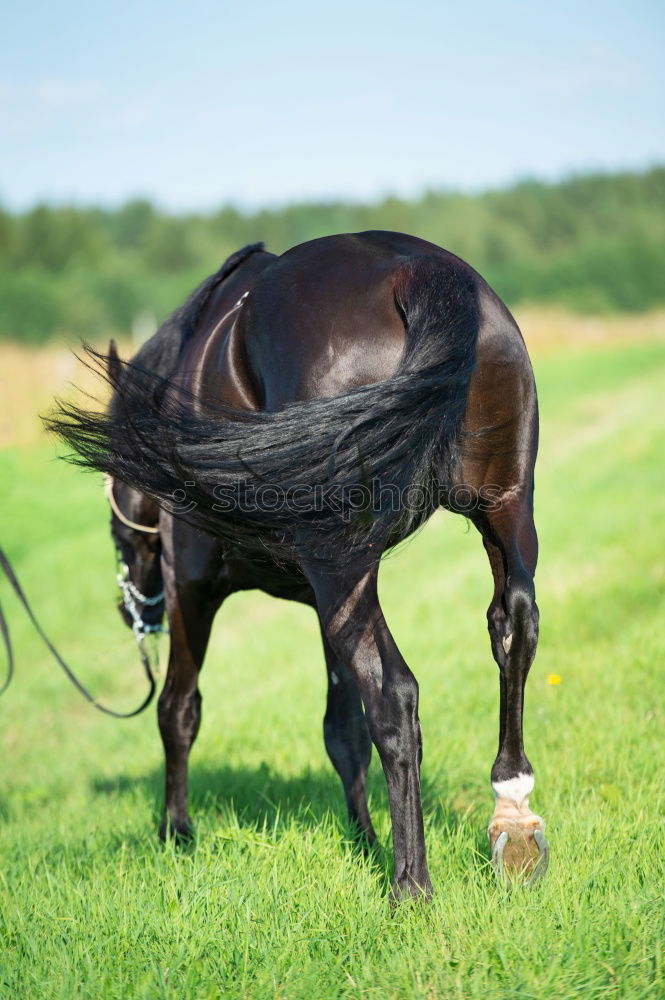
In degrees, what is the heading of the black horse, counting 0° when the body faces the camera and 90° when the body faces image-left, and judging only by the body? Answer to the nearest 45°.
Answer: approximately 135°
